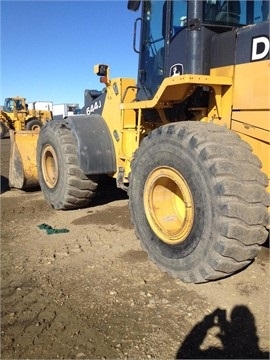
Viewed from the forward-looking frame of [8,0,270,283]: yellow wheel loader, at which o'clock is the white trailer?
The white trailer is roughly at 1 o'clock from the yellow wheel loader.

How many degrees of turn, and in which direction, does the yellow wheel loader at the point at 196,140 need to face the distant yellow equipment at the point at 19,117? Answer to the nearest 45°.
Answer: approximately 45° to its right

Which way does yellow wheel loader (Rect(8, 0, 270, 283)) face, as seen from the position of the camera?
facing away from the viewer and to the left of the viewer
